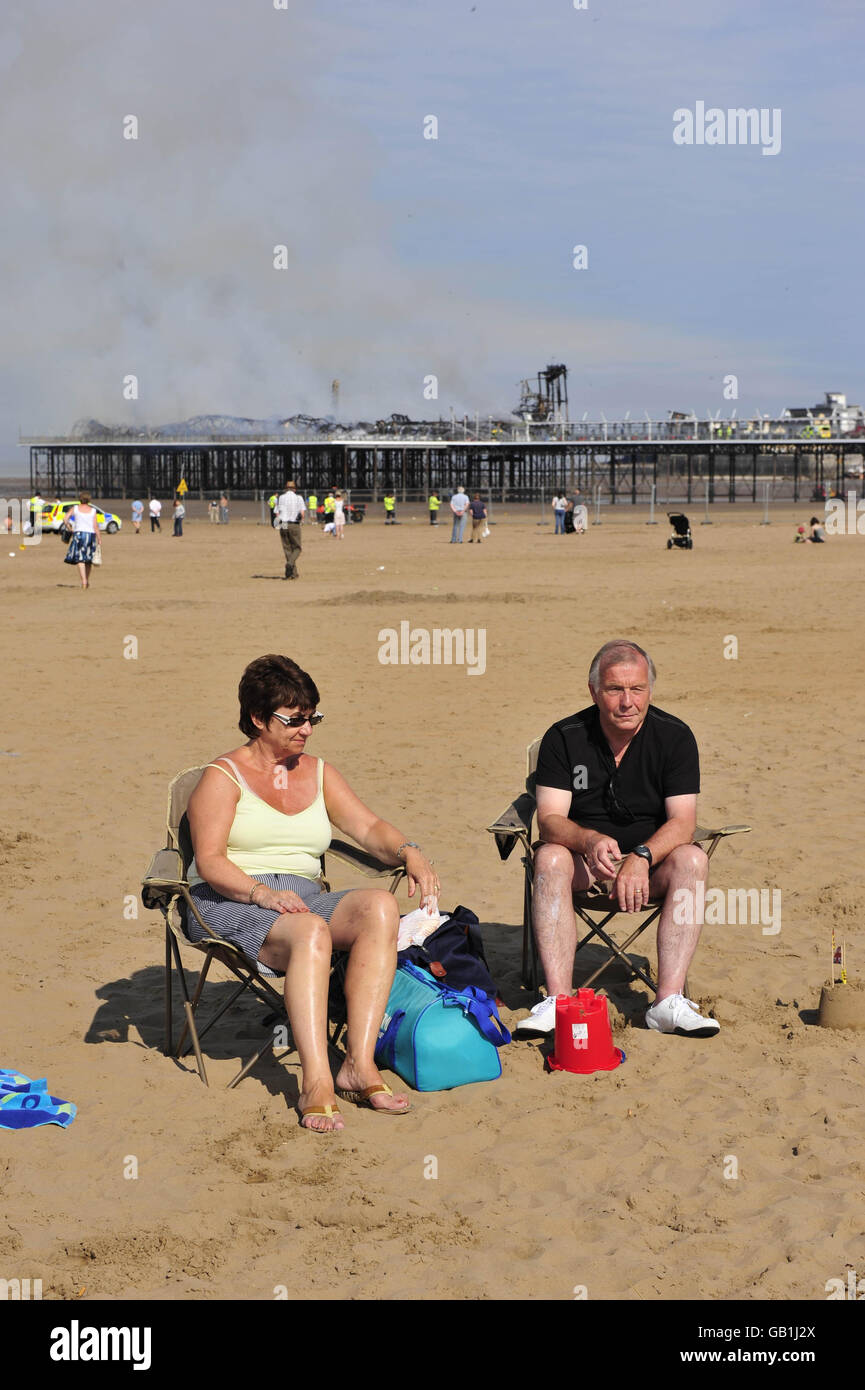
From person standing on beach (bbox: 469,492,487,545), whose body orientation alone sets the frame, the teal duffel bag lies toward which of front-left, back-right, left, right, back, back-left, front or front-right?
back

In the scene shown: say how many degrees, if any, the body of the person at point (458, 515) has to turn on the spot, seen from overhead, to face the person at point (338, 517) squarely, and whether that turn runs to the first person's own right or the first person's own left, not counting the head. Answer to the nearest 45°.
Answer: approximately 45° to the first person's own left

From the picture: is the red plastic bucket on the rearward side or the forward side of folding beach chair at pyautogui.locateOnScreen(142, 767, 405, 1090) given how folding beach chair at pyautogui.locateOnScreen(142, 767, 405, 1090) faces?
on the forward side

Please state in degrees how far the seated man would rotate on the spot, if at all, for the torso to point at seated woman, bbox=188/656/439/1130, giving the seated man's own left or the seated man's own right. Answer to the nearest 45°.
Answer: approximately 45° to the seated man's own right

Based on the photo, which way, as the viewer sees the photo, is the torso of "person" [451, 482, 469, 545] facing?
away from the camera

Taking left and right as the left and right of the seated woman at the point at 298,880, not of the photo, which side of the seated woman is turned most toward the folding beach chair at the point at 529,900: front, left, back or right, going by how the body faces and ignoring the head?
left

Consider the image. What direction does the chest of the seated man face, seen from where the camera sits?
toward the camera

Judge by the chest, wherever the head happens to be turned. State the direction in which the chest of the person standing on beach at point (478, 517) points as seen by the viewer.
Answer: away from the camera

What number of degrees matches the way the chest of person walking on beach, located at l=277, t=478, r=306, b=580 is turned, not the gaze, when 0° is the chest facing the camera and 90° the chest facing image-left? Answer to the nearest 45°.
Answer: approximately 180°

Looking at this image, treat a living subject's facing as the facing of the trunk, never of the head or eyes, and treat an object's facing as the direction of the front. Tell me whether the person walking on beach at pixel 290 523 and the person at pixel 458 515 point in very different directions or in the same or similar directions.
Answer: same or similar directions

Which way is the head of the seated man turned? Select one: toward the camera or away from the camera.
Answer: toward the camera

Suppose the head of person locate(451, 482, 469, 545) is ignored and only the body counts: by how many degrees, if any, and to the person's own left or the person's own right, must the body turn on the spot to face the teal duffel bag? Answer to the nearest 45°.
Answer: approximately 180°

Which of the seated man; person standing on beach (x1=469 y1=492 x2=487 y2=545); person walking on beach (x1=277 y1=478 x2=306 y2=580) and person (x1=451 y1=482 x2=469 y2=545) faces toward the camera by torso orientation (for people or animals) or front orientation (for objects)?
the seated man

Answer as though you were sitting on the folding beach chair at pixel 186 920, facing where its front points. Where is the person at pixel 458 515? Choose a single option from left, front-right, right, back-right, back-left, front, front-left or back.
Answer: back-left

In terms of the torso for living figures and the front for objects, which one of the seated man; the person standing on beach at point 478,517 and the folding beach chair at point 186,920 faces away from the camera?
the person standing on beach
